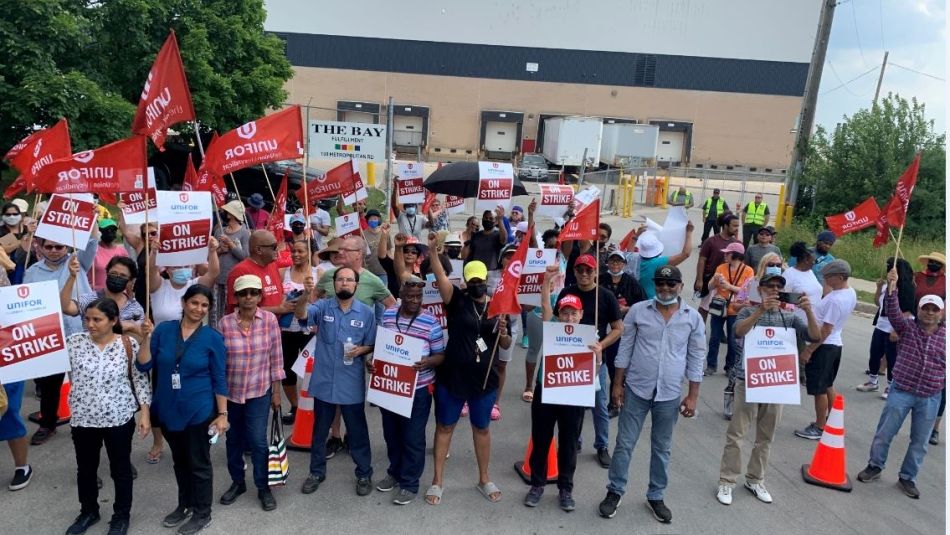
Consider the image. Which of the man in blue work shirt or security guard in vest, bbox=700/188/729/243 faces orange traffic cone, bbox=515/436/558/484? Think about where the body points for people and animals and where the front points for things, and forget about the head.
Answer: the security guard in vest

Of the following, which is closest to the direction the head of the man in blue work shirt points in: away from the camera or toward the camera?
toward the camera

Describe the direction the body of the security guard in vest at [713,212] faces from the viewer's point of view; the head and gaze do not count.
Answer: toward the camera

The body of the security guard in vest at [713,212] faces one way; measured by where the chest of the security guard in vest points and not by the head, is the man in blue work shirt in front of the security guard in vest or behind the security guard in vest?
in front

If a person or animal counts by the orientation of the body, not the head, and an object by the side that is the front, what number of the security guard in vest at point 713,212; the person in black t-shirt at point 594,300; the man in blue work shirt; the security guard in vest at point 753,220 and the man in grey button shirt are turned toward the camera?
5

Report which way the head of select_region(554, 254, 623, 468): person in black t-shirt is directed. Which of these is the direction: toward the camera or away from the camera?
toward the camera

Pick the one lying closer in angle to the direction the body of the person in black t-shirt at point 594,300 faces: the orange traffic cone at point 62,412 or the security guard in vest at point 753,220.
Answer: the orange traffic cone

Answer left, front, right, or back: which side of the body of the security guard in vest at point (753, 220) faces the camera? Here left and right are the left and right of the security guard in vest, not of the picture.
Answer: front

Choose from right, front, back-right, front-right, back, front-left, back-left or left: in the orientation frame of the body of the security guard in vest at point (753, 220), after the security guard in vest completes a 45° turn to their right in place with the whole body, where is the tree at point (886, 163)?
back

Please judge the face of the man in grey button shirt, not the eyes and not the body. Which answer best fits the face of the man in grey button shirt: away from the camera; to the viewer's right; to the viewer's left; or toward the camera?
toward the camera

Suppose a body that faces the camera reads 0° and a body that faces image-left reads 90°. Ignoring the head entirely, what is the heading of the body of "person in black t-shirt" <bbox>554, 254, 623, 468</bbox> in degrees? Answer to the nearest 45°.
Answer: approximately 0°

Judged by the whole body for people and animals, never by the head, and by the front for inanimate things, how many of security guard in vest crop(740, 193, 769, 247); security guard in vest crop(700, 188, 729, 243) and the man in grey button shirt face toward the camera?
3

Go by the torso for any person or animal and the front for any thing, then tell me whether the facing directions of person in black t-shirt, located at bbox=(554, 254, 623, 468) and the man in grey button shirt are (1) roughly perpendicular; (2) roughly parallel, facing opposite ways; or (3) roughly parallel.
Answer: roughly parallel

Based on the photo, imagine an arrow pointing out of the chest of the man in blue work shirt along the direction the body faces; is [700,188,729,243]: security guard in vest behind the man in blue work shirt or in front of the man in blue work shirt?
behind

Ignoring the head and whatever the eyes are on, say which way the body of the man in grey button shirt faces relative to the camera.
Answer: toward the camera

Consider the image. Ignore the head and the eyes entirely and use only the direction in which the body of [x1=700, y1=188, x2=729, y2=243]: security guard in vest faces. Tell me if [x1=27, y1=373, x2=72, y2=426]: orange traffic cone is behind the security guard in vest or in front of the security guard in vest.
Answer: in front
